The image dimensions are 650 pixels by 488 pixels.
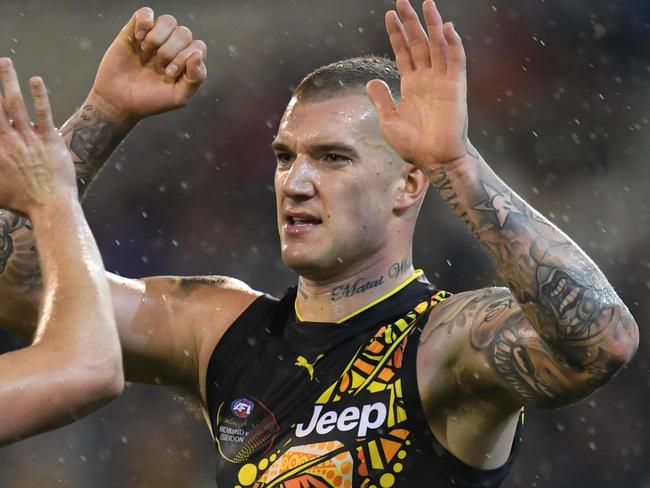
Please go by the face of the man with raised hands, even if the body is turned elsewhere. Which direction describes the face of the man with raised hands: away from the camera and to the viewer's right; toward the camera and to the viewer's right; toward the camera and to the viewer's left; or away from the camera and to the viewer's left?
toward the camera and to the viewer's left

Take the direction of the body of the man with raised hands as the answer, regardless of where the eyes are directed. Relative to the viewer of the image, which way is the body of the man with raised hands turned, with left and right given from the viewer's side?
facing the viewer and to the left of the viewer
